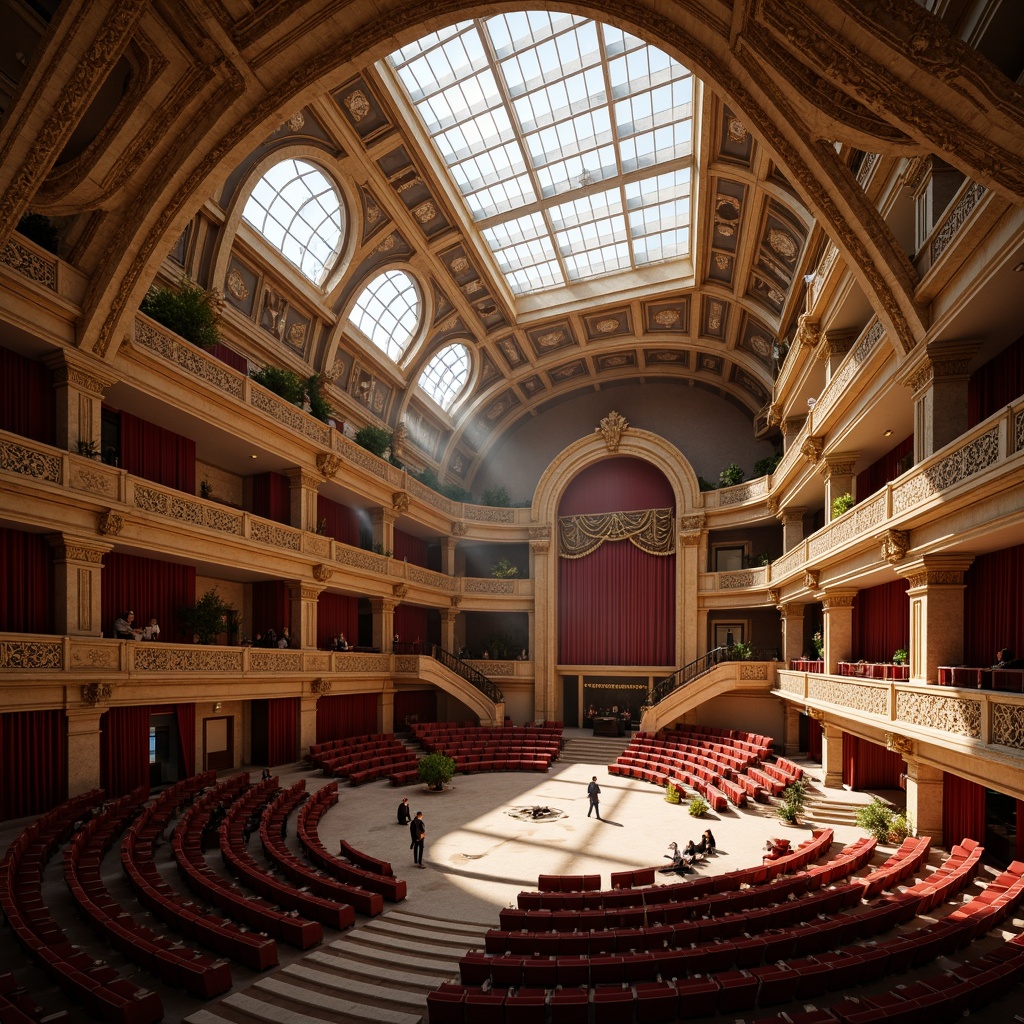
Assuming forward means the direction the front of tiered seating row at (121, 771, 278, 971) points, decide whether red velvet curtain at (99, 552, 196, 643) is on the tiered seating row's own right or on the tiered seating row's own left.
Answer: on the tiered seating row's own left

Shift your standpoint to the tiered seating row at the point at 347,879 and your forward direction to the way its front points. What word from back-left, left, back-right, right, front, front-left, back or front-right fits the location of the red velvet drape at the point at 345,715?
front-left

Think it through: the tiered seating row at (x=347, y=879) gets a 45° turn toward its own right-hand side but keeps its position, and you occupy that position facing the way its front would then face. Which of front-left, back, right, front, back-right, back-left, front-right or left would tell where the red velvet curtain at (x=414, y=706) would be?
left

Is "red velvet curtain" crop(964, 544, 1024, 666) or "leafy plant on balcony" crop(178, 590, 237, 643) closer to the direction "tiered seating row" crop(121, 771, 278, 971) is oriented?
the red velvet curtain

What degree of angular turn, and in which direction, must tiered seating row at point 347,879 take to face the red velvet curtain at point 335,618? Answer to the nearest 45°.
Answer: approximately 45° to its left

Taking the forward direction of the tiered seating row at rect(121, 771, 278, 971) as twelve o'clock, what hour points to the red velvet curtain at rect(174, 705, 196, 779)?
The red velvet curtain is roughly at 9 o'clock from the tiered seating row.

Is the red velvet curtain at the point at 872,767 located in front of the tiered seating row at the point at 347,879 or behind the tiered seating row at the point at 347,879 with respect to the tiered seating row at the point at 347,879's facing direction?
in front

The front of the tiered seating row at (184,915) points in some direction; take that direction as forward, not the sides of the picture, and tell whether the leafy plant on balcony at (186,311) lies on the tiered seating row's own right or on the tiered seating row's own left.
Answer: on the tiered seating row's own left

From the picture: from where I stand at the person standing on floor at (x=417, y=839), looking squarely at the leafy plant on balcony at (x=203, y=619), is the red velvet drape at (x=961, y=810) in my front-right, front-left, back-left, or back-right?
back-right

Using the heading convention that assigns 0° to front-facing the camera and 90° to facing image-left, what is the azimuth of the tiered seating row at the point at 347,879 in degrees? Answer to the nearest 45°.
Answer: approximately 225°

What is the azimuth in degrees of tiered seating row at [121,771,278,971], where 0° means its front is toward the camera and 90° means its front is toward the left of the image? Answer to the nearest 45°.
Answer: approximately 270°

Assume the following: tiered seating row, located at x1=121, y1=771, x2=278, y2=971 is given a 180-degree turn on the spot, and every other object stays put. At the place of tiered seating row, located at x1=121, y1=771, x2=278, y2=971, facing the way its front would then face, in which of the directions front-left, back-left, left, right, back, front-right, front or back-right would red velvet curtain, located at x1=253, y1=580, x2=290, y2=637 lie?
right
